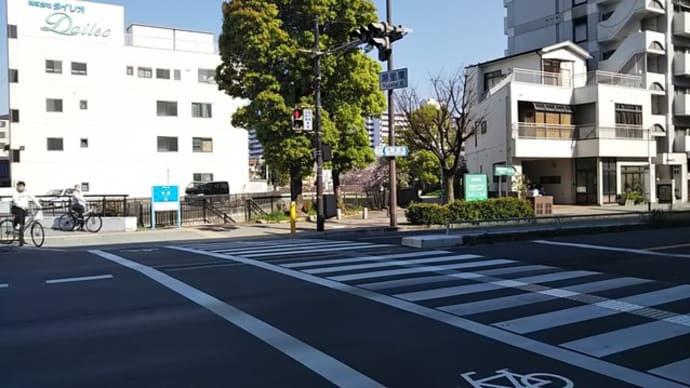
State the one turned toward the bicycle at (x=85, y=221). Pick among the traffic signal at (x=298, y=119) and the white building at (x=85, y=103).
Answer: the white building

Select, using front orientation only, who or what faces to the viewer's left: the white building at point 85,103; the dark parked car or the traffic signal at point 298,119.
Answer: the dark parked car

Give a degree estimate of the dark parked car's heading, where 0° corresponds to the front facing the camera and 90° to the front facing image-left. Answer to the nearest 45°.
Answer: approximately 90°

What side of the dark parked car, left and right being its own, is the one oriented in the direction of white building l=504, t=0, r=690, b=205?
back

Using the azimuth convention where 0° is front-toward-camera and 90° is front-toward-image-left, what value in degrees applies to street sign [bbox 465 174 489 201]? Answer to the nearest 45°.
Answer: approximately 0°

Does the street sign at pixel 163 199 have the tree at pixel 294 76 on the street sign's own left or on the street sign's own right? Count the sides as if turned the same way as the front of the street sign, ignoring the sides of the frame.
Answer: on the street sign's own left

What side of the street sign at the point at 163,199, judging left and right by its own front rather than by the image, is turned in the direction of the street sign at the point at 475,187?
left

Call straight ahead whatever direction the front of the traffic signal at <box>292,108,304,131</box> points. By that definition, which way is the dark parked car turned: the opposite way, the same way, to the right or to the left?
to the right

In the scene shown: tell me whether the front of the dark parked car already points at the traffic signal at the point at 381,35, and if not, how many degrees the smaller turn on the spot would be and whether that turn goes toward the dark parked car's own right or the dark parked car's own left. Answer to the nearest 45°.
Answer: approximately 90° to the dark parked car's own left

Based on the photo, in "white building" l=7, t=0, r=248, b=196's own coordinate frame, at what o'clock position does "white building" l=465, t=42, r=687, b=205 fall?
"white building" l=465, t=42, r=687, b=205 is roughly at 10 o'clock from "white building" l=7, t=0, r=248, b=196.

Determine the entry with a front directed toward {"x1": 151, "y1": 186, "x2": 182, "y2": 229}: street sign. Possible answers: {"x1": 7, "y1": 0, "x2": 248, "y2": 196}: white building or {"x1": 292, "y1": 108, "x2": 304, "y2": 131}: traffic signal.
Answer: the white building

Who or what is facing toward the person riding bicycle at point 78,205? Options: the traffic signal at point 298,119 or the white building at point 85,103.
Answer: the white building

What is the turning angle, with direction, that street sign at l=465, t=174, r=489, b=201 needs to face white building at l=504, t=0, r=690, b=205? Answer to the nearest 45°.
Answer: approximately 135° to its left
